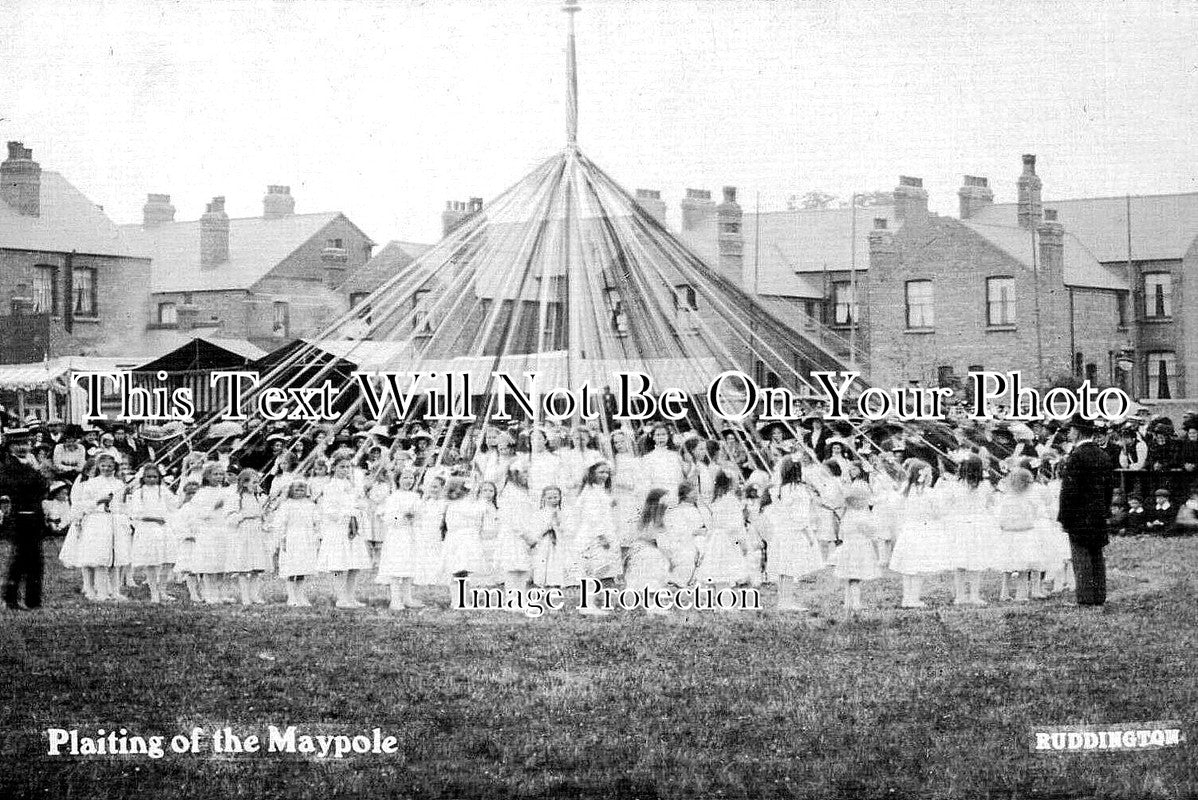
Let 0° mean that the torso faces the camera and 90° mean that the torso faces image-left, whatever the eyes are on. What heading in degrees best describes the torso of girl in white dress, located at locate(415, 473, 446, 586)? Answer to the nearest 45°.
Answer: approximately 0°

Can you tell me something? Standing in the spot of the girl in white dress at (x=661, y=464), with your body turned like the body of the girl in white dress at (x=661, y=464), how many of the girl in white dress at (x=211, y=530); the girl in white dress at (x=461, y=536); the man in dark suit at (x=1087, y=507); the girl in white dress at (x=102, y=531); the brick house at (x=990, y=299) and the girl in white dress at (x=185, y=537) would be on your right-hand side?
4

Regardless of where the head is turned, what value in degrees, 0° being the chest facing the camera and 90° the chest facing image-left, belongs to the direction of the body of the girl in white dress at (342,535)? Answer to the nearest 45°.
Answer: approximately 315°

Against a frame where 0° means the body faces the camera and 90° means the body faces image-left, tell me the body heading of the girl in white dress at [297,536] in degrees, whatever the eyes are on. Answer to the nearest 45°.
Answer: approximately 0°

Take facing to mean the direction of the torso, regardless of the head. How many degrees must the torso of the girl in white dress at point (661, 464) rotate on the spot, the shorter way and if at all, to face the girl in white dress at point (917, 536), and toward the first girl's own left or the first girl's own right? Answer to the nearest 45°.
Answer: approximately 90° to the first girl's own left
